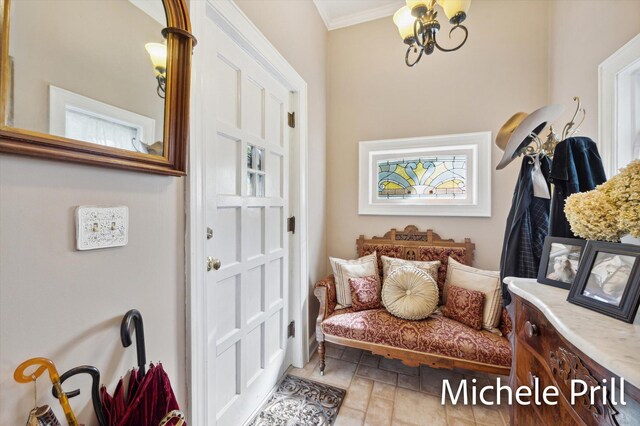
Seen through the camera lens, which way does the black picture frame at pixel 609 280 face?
facing the viewer and to the left of the viewer

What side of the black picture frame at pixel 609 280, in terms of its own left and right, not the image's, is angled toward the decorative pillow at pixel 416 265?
right

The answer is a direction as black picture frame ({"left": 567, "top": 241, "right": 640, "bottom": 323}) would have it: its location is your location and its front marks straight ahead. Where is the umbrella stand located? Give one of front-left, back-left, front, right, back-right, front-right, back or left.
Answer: front

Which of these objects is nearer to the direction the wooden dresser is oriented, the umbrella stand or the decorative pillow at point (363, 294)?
the umbrella stand

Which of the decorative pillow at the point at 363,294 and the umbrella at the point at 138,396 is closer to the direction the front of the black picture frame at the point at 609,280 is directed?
the umbrella

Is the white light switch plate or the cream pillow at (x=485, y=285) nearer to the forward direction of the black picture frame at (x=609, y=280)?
the white light switch plate

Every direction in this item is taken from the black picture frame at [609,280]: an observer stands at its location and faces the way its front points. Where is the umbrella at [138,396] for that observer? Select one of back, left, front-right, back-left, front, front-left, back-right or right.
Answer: front

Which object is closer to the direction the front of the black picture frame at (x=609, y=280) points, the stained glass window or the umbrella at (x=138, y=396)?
the umbrella

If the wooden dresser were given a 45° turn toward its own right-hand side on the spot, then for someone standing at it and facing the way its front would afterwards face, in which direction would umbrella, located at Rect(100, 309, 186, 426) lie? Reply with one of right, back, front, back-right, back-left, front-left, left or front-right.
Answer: front-left

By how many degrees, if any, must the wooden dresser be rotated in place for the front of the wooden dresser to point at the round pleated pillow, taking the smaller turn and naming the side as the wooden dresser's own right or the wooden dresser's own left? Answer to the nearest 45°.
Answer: approximately 90° to the wooden dresser's own right

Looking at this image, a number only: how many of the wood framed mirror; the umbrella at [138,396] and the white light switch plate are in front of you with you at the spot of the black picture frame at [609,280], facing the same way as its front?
3
